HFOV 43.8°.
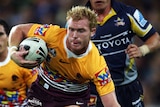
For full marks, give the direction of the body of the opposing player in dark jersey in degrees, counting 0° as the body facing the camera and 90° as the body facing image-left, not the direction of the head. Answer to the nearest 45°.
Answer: approximately 45°
